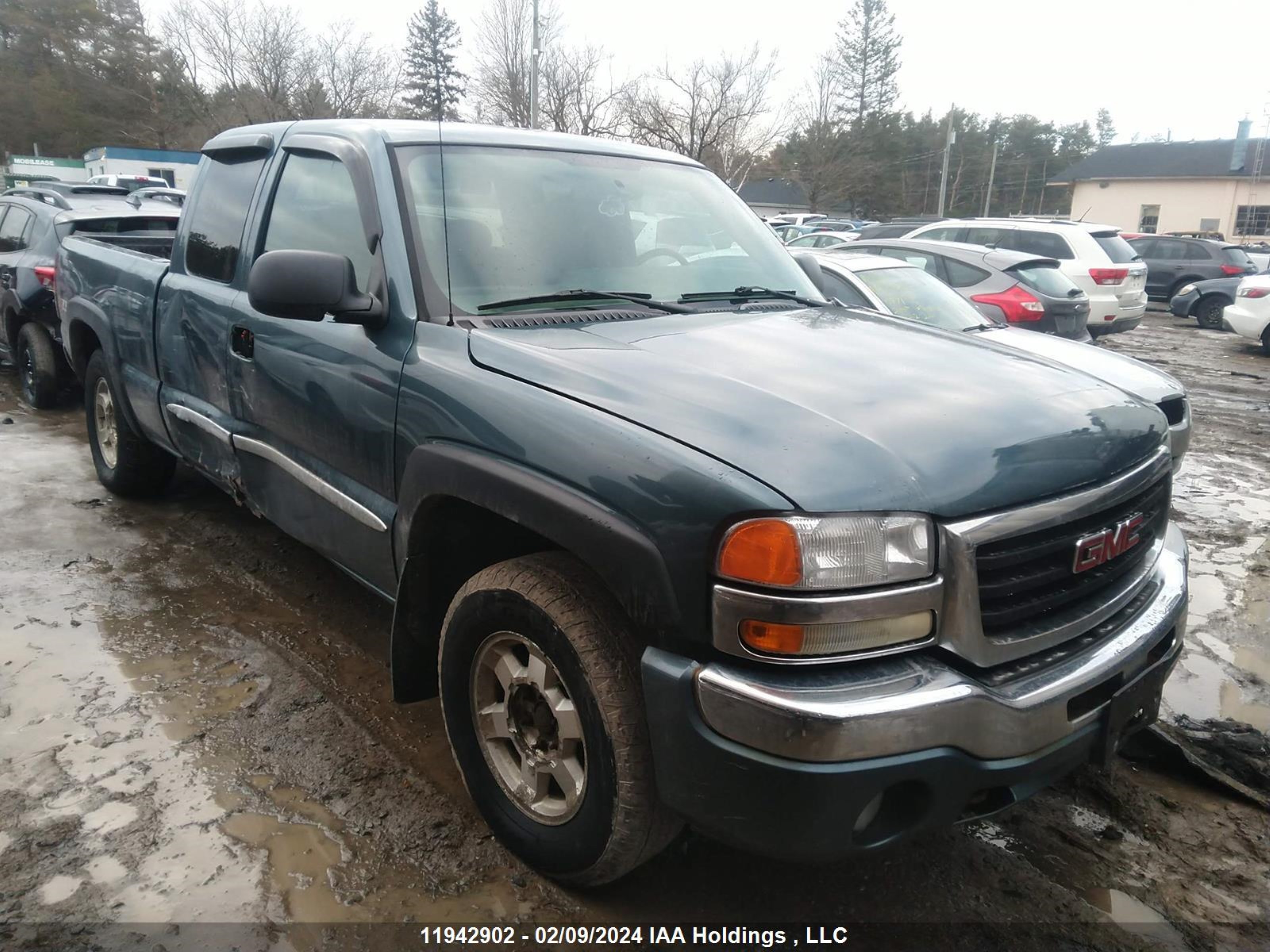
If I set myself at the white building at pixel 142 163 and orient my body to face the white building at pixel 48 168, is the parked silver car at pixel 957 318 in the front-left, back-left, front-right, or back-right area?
back-left

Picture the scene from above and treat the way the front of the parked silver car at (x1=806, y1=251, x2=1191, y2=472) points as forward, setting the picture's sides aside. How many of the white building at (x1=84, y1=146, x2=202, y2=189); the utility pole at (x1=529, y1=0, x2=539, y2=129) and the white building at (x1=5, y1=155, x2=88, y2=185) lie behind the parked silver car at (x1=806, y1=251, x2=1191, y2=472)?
3

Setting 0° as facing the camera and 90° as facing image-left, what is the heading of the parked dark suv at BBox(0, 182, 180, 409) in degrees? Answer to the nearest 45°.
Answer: approximately 135°

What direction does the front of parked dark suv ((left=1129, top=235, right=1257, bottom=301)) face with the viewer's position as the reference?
facing away from the viewer and to the left of the viewer

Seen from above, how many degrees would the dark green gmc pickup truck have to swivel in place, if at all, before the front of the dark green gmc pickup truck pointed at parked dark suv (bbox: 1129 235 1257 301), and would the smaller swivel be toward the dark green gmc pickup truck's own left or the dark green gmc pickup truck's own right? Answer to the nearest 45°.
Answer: approximately 90° to the dark green gmc pickup truck's own left

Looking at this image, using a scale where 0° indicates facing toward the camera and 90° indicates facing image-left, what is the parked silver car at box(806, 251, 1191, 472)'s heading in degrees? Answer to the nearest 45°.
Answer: approximately 315°

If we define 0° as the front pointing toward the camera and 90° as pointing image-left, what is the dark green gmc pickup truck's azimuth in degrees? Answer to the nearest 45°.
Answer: approximately 315°

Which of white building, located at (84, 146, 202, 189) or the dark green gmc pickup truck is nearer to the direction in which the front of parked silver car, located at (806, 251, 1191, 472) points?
the dark green gmc pickup truck

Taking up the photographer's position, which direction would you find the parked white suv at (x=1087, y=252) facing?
facing away from the viewer and to the left of the viewer

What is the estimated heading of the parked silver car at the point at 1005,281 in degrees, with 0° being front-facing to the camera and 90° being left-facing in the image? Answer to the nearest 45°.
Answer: approximately 135°
